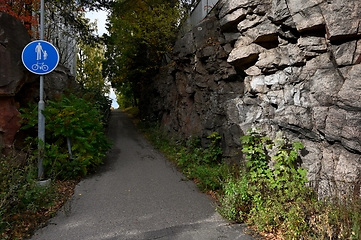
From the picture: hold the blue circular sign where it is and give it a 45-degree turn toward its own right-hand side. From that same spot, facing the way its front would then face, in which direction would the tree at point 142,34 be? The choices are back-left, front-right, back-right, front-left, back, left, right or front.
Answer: back

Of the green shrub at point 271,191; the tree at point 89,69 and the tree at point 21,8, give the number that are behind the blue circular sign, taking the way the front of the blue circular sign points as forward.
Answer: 2

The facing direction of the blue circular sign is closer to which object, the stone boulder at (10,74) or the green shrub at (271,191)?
the green shrub

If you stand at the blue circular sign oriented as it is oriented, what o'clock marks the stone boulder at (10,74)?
The stone boulder is roughly at 5 o'clock from the blue circular sign.

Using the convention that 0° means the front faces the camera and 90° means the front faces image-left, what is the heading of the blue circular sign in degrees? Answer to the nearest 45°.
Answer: approximately 0°

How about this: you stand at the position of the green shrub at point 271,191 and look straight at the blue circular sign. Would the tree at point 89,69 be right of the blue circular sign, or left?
right

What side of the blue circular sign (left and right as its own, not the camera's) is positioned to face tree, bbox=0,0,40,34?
back

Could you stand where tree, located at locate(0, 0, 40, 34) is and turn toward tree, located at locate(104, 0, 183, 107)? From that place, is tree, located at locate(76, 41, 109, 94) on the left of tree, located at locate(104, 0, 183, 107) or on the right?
left

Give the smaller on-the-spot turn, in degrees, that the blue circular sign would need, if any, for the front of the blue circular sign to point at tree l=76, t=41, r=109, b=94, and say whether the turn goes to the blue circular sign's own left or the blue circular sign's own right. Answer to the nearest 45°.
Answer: approximately 180°

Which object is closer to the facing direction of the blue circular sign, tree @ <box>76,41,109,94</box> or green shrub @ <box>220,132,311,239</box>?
the green shrub

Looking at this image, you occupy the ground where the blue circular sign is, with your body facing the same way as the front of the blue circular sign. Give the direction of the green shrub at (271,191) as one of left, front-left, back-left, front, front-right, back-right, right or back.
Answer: front-left
